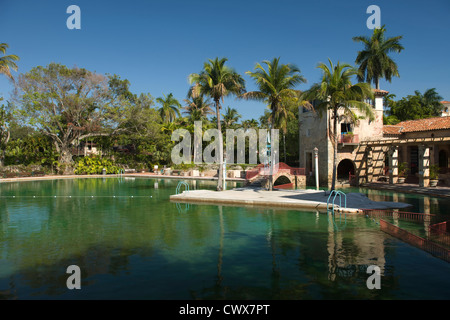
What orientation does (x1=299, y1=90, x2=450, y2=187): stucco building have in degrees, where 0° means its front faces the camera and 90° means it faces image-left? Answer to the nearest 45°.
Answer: approximately 45°

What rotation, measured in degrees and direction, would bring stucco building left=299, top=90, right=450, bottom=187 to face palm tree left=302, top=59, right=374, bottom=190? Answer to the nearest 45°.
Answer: approximately 45° to its left

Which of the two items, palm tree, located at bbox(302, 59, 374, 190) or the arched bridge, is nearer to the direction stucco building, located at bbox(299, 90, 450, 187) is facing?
the palm tree

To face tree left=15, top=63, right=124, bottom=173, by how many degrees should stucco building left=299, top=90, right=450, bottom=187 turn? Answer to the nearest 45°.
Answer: approximately 45° to its right

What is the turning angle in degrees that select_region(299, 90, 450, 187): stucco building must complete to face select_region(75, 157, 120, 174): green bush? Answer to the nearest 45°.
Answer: approximately 45° to its right

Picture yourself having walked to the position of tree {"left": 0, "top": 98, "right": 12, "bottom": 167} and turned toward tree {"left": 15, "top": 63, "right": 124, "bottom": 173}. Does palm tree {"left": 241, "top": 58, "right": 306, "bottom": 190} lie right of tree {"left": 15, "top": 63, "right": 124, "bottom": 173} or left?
right

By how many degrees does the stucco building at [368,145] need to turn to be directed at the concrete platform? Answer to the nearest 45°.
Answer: approximately 45° to its left
